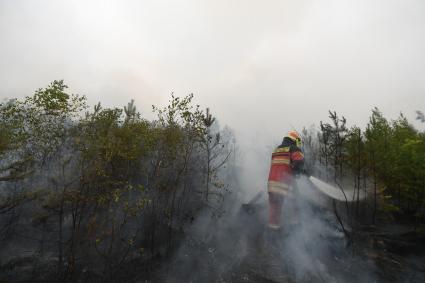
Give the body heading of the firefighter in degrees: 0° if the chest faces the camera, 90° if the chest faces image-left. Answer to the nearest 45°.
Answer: approximately 225°

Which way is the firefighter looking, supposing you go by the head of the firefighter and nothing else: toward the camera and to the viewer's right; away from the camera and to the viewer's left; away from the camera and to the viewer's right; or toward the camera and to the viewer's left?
away from the camera and to the viewer's right
